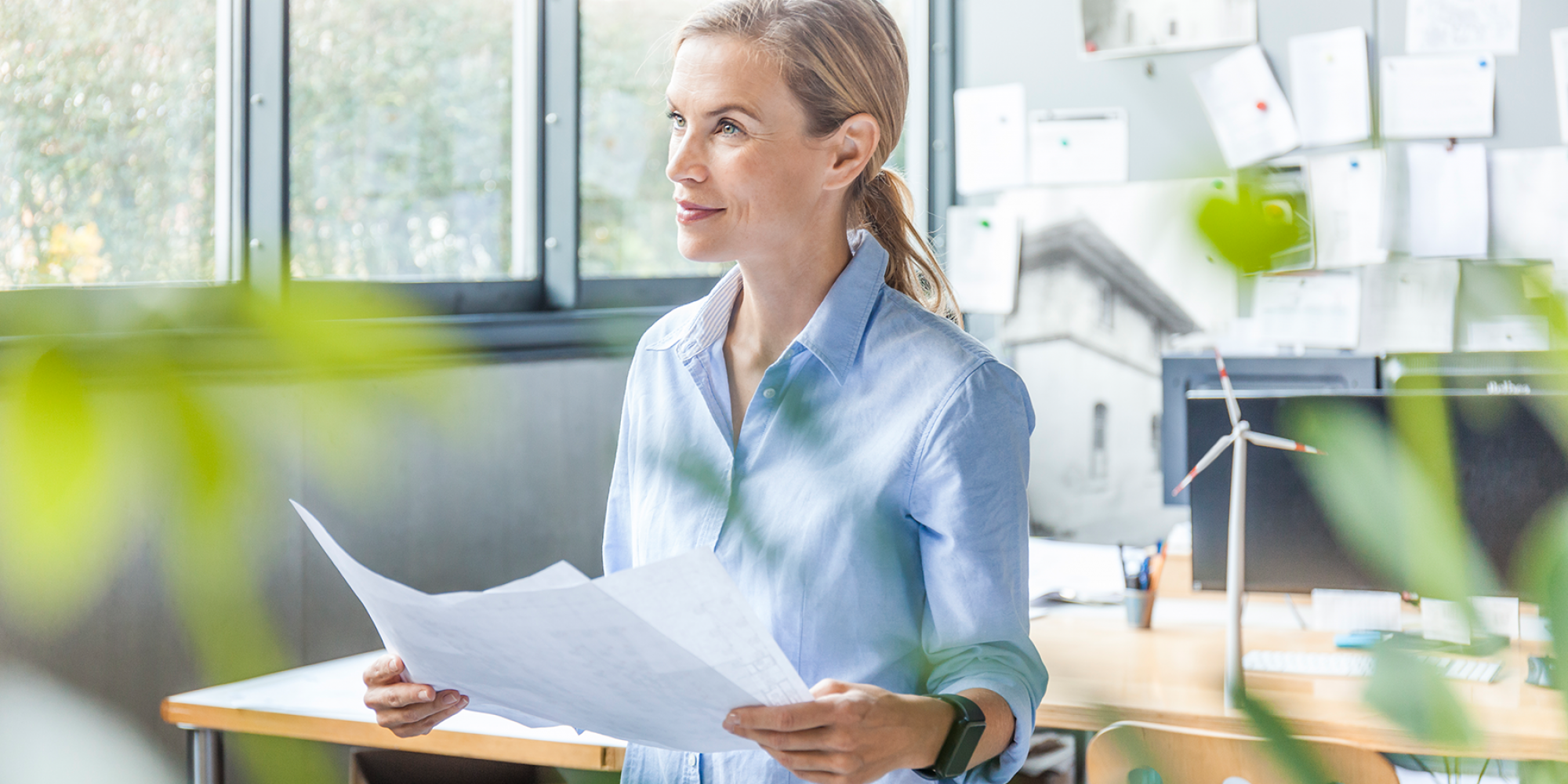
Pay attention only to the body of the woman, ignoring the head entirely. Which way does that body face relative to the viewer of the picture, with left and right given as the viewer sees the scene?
facing the viewer and to the left of the viewer

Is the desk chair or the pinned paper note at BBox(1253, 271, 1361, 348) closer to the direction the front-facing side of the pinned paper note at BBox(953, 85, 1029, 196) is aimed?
the desk chair

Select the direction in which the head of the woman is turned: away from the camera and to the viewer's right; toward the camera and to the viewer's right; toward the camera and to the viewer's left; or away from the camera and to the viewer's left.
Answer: toward the camera and to the viewer's left

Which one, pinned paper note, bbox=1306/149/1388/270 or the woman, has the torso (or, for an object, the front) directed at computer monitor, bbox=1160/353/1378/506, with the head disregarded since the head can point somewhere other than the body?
the pinned paper note

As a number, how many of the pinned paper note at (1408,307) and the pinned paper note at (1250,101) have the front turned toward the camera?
2

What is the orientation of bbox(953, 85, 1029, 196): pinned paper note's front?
toward the camera

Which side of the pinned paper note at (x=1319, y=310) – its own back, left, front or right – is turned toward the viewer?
front

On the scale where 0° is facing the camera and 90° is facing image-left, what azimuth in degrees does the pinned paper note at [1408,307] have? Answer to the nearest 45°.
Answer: approximately 0°

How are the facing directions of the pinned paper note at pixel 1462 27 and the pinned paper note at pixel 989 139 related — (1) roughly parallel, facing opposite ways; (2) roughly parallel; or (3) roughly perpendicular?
roughly parallel

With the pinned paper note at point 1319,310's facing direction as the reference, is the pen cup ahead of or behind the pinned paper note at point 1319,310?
ahead
